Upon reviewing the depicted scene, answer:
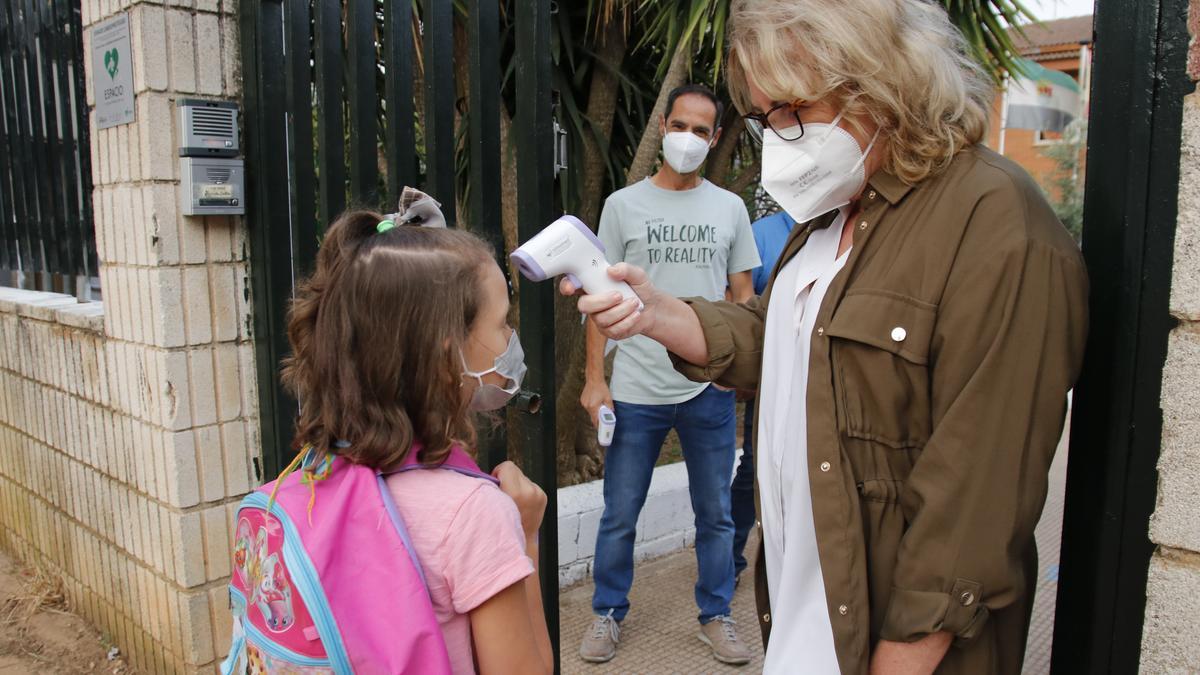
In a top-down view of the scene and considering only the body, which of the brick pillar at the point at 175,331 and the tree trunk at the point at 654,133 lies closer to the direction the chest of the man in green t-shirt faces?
the brick pillar

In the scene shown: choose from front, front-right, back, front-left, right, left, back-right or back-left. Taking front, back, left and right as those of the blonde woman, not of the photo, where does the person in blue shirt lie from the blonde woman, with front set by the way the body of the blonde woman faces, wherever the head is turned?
back-right

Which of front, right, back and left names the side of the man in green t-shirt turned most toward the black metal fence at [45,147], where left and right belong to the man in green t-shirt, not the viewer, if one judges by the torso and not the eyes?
right

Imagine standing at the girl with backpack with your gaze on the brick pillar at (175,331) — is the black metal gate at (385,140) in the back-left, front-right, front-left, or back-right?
front-right

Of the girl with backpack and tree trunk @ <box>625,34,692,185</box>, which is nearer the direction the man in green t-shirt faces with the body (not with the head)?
the girl with backpack

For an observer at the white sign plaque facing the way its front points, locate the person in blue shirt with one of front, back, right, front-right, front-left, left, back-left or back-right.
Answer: back-left

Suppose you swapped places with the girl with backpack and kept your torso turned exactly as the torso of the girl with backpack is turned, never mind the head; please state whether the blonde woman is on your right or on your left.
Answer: on your right

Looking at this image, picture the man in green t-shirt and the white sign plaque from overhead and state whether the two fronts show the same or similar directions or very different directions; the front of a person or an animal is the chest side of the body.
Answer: same or similar directions

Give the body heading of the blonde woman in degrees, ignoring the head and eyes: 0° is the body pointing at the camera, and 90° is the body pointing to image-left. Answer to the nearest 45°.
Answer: approximately 45°

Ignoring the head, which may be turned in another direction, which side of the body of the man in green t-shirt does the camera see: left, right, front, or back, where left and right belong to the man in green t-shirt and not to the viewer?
front

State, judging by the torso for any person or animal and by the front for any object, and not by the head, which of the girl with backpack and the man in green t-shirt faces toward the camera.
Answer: the man in green t-shirt

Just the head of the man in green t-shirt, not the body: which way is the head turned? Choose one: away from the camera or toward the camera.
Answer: toward the camera

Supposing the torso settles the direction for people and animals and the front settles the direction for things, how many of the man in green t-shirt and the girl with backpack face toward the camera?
1

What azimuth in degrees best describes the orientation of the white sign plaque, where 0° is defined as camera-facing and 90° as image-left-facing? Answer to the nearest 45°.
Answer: approximately 45°

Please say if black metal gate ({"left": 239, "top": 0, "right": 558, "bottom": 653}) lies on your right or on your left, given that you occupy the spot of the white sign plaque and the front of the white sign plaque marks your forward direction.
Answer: on your left
